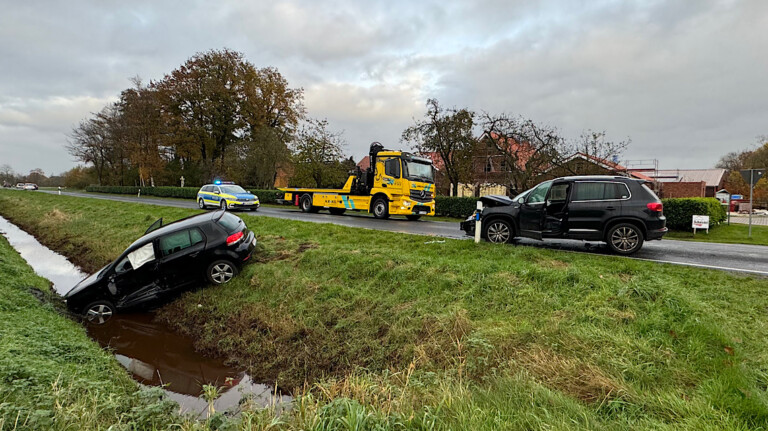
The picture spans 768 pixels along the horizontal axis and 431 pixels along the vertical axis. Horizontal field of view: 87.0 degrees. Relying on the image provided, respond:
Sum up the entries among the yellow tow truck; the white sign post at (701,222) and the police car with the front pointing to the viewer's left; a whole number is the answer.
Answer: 0

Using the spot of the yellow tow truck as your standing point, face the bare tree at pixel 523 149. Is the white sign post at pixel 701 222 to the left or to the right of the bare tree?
right

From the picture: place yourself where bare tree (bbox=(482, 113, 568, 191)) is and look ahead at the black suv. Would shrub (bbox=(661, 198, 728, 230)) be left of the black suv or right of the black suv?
left

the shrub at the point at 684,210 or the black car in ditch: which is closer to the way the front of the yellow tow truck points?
the shrub

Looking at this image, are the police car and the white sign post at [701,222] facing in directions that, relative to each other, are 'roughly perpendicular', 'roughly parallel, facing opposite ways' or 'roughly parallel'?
roughly perpendicular

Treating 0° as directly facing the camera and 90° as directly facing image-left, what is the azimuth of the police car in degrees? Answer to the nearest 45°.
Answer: approximately 315°

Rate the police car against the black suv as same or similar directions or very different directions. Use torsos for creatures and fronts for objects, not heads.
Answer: very different directions

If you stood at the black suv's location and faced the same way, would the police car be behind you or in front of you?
in front

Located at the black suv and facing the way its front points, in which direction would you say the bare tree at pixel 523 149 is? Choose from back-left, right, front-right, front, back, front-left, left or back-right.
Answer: right

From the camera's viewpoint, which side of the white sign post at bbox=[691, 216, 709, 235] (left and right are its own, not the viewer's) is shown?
front

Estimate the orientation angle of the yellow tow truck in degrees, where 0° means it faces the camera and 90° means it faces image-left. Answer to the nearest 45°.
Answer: approximately 315°

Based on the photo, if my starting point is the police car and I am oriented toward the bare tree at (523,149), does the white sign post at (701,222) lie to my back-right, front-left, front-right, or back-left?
front-right

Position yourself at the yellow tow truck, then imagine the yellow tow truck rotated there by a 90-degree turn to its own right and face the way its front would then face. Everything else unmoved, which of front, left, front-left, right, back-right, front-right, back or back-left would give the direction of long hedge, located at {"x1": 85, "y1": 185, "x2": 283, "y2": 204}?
right

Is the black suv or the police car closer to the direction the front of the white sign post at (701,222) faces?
the black suv

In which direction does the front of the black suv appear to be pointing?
to the viewer's left

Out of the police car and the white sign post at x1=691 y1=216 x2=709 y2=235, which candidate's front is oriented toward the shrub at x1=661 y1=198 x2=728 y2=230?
the police car

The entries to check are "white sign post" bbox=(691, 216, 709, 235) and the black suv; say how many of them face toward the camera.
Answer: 1

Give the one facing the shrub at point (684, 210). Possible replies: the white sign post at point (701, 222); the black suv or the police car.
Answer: the police car
